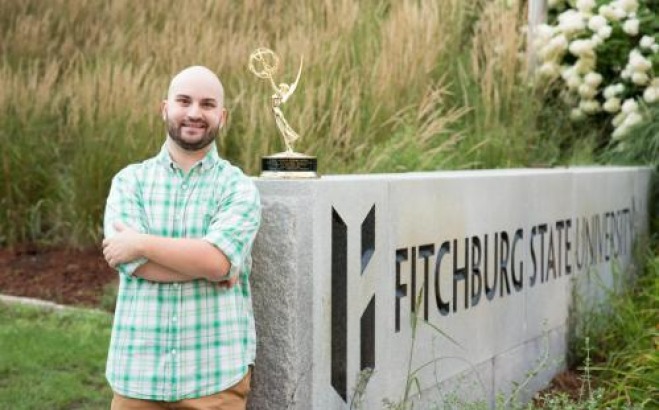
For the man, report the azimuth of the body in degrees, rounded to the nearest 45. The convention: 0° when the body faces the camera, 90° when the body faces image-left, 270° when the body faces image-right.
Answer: approximately 0°

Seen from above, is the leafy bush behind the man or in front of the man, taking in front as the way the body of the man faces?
behind
